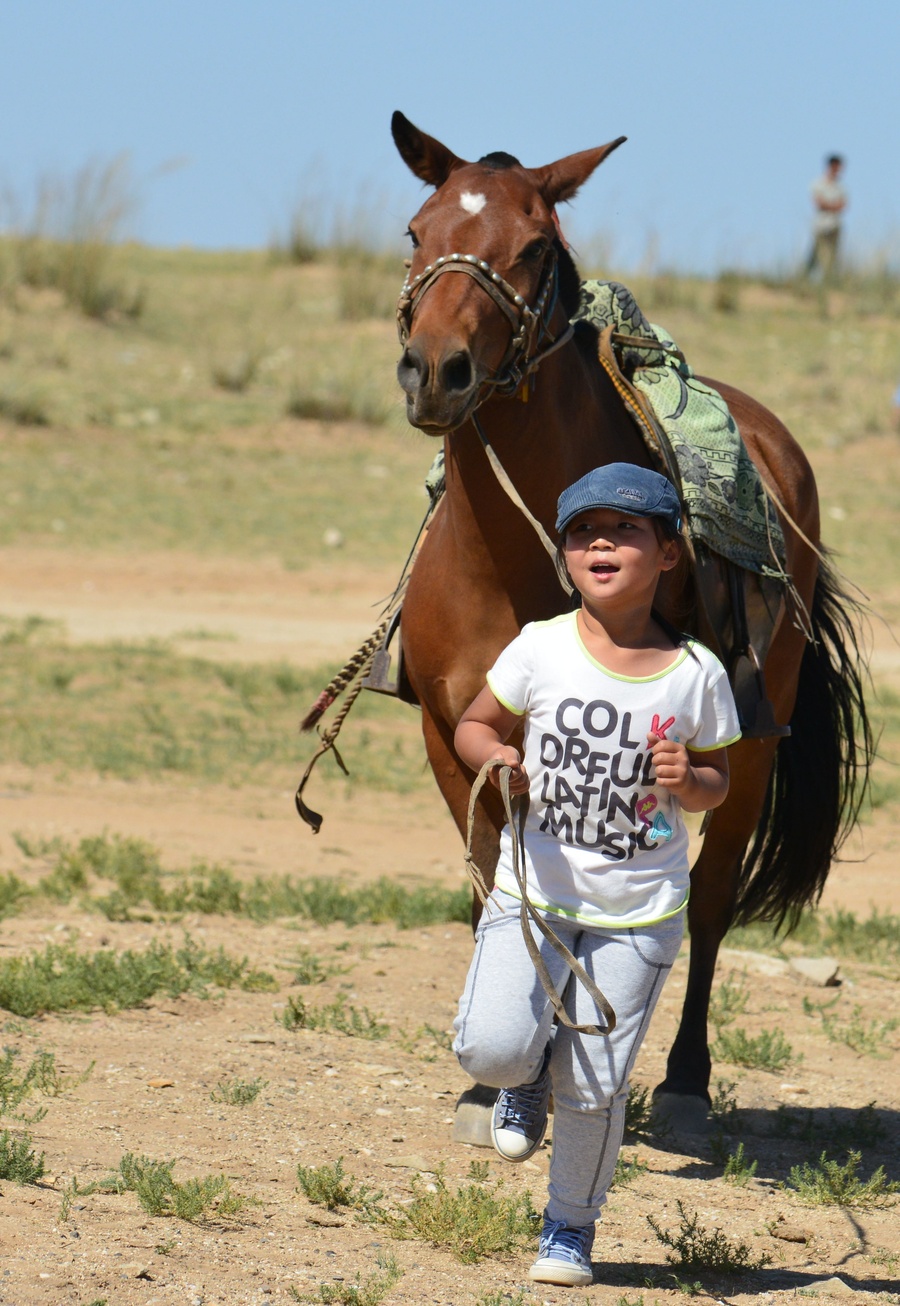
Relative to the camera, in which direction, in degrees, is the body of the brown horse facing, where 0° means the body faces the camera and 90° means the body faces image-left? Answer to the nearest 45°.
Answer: approximately 45°

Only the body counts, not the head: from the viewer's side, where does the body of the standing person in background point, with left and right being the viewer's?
facing the viewer

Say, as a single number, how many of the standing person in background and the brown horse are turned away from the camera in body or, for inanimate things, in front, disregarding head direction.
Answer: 0

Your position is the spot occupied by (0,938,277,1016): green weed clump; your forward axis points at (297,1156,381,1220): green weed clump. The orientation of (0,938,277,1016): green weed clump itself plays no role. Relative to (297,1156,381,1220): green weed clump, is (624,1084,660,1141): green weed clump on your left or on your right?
left

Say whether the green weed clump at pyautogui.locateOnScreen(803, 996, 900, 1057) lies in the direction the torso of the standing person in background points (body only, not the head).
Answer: yes

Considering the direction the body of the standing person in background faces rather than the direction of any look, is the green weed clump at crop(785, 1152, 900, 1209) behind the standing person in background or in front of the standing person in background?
in front

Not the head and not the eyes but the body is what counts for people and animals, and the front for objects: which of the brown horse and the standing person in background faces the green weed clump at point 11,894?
the standing person in background

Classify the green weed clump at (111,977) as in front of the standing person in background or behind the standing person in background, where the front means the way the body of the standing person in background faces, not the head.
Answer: in front

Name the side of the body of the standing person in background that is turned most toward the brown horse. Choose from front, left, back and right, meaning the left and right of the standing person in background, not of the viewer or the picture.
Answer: front
